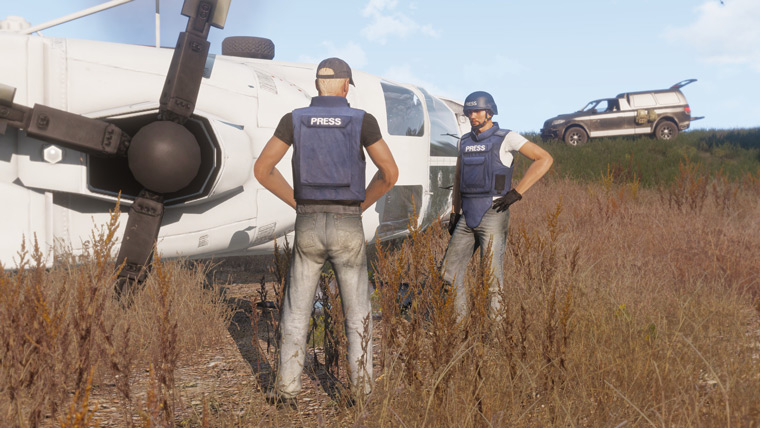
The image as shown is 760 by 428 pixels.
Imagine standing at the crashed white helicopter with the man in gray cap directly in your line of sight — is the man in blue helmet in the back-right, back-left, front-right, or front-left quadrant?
front-left

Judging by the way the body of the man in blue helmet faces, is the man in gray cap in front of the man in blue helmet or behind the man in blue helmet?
in front

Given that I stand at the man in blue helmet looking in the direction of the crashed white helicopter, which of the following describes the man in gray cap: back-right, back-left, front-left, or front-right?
front-left

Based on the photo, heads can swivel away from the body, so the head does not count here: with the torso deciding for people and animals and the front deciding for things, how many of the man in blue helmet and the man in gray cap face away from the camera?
1

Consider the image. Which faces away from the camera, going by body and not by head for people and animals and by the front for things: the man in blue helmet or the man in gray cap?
the man in gray cap

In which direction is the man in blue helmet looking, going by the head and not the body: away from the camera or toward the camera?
toward the camera

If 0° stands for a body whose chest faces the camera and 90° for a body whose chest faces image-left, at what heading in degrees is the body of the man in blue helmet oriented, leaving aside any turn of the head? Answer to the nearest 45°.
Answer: approximately 45°

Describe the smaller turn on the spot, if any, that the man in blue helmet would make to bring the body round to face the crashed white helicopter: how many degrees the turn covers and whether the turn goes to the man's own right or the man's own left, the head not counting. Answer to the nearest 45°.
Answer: approximately 45° to the man's own right

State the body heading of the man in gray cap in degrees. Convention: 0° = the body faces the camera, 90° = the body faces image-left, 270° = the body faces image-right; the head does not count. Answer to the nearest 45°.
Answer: approximately 180°
